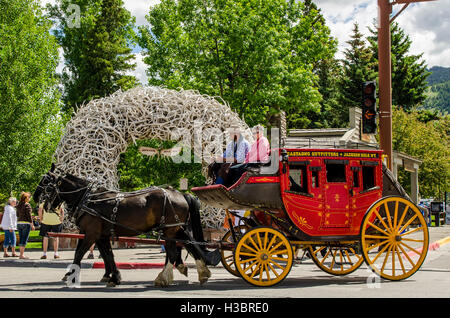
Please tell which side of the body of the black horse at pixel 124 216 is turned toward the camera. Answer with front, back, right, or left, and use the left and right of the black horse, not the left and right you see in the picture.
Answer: left

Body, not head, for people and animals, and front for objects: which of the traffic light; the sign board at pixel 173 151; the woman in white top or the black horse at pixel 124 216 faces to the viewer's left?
the black horse

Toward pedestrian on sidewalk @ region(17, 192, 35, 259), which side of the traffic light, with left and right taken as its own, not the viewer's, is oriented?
right

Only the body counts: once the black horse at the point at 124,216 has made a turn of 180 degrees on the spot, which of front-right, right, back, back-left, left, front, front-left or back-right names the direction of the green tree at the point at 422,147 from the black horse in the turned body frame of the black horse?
front-left

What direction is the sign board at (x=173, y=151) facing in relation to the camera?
toward the camera

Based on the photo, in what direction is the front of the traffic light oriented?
toward the camera

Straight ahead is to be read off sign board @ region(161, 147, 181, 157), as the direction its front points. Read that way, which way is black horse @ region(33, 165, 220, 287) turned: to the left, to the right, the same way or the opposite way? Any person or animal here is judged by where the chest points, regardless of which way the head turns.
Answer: to the right

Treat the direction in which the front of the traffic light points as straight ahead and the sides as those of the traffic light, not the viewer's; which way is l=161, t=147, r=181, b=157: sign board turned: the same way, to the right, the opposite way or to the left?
the same way
